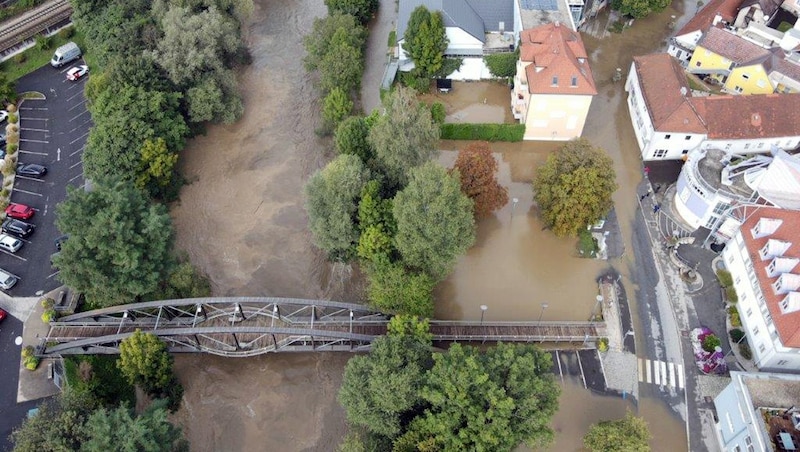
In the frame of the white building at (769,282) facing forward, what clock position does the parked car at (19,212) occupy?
The parked car is roughly at 11 o'clock from the white building.

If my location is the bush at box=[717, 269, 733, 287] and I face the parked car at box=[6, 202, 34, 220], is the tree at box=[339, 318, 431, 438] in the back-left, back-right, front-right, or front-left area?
front-left

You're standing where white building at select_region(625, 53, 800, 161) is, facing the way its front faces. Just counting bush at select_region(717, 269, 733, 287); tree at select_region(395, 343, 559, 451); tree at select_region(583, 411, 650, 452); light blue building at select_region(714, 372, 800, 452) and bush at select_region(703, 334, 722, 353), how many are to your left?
5

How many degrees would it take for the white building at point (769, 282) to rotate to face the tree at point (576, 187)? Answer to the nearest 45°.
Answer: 0° — it already faces it

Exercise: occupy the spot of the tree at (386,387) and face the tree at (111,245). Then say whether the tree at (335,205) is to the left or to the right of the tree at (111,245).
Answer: right

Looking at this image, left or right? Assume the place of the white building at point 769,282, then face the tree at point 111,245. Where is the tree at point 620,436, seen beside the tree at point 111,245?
left

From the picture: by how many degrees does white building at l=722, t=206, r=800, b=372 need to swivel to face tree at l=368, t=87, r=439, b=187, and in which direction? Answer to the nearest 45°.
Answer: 0° — it already faces it

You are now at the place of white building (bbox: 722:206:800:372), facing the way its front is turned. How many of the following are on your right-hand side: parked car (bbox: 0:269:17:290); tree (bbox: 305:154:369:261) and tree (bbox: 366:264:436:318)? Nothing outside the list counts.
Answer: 0

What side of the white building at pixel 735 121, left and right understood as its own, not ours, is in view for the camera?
left

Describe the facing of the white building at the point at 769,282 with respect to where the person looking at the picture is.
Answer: facing to the left of the viewer

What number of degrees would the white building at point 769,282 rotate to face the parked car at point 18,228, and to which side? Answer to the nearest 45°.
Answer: approximately 45° to its left

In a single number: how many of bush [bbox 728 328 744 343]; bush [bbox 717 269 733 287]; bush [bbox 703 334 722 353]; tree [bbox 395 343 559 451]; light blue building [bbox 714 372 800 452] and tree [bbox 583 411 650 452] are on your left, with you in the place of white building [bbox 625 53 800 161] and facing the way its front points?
6

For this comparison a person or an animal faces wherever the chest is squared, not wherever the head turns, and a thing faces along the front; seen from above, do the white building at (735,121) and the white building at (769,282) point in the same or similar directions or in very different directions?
same or similar directions

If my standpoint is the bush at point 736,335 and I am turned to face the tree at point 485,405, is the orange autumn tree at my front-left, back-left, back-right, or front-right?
front-right
